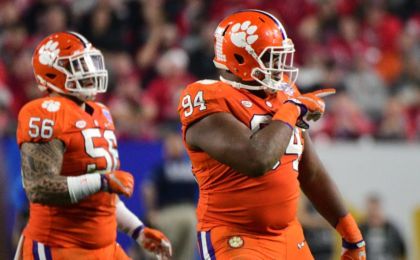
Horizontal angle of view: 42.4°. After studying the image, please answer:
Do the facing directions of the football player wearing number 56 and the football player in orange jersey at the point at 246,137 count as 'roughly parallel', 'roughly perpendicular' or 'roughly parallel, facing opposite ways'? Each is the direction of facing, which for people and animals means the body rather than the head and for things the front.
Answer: roughly parallel

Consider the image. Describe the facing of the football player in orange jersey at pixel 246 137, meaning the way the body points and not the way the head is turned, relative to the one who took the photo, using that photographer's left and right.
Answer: facing the viewer and to the right of the viewer

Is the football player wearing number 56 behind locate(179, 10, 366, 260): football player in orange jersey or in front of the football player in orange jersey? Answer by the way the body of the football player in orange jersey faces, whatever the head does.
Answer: behind

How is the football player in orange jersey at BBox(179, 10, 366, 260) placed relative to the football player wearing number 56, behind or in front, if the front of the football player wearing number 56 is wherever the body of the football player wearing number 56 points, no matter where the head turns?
in front

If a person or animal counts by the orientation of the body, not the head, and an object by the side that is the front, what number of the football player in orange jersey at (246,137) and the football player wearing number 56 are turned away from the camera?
0

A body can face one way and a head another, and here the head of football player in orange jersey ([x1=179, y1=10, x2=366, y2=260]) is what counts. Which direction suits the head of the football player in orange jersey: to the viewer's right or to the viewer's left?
to the viewer's right
